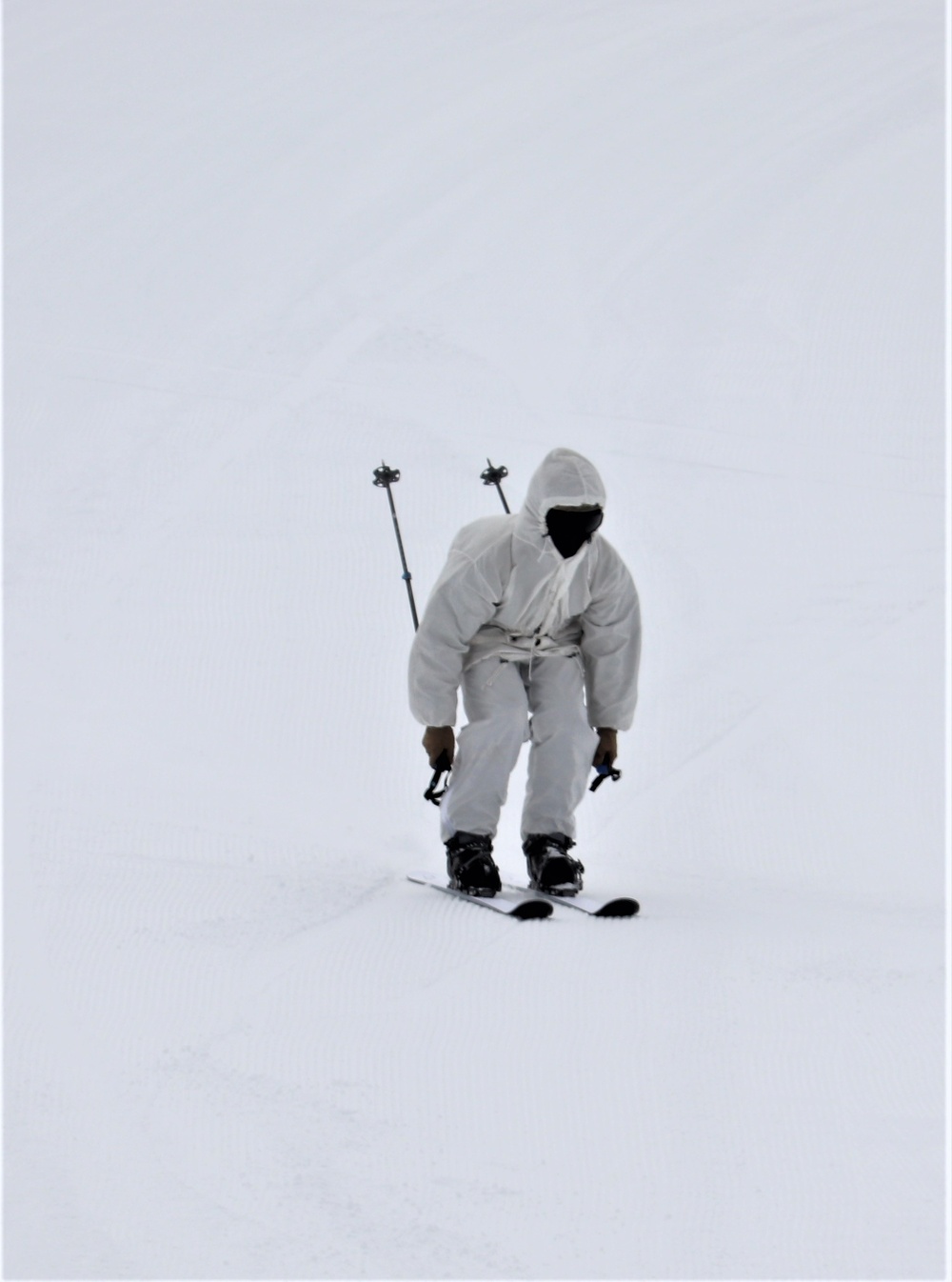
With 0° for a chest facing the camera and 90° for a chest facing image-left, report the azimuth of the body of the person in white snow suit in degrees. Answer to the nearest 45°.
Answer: approximately 315°
